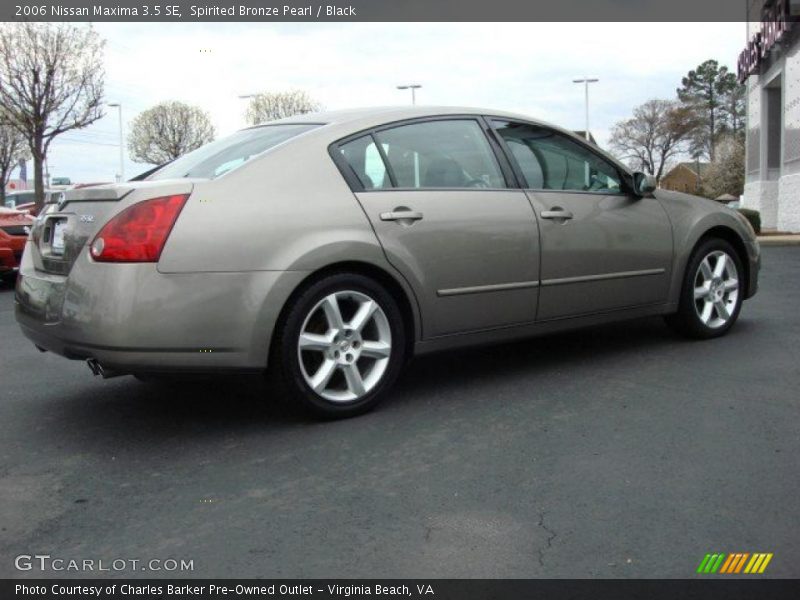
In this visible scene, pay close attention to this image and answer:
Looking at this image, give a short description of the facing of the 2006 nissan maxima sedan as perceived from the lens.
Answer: facing away from the viewer and to the right of the viewer

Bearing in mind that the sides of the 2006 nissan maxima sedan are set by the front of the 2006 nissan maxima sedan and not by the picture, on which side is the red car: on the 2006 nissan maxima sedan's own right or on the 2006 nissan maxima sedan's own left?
on the 2006 nissan maxima sedan's own left

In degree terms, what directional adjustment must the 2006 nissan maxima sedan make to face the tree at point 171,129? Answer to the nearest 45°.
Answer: approximately 45° to its left

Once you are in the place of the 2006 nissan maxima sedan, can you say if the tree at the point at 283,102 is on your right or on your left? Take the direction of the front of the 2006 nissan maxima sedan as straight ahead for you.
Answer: on your left
